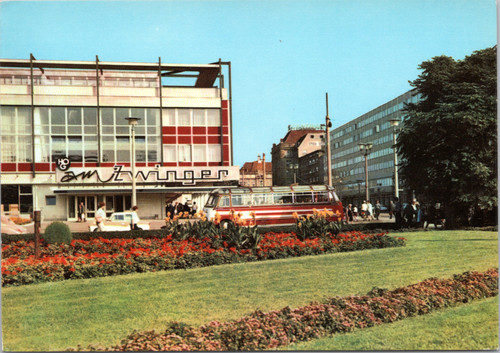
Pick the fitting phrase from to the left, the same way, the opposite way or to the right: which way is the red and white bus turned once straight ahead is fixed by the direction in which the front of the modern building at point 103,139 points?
to the right

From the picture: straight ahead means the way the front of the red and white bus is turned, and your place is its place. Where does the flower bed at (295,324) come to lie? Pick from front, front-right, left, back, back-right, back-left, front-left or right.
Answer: left

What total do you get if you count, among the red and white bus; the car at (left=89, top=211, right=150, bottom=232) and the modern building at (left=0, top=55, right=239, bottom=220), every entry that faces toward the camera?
1

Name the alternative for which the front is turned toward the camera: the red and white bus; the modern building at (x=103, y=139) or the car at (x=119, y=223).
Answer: the modern building

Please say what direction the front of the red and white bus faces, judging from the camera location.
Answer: facing to the left of the viewer

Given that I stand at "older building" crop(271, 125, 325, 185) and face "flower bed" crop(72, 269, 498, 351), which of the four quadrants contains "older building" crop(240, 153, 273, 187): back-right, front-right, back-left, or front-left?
back-right

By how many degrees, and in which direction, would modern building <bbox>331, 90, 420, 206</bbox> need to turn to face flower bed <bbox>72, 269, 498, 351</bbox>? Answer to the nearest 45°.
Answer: approximately 45° to its left

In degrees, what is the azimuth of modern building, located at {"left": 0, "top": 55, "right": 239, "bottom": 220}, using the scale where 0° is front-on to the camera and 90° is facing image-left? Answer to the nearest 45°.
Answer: approximately 0°
